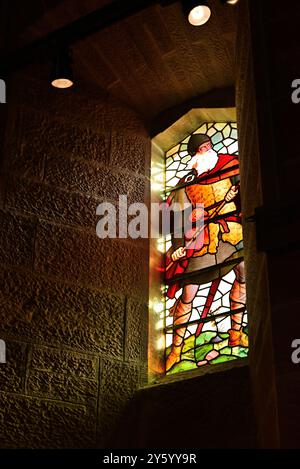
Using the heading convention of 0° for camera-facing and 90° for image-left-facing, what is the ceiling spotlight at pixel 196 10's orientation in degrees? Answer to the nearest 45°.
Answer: approximately 315°
